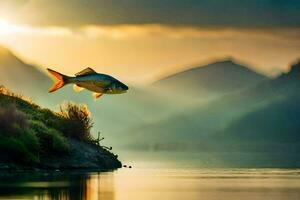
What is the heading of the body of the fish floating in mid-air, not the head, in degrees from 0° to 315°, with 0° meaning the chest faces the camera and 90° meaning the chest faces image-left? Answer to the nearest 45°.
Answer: approximately 270°
